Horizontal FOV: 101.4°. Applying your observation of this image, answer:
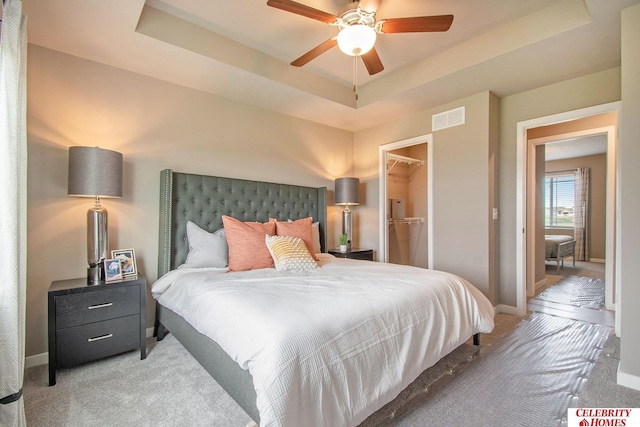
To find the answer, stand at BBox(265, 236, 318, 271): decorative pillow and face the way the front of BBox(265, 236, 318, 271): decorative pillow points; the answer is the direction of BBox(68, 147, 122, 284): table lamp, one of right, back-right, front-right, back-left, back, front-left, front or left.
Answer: back-right

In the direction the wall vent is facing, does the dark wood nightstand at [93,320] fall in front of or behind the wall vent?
in front

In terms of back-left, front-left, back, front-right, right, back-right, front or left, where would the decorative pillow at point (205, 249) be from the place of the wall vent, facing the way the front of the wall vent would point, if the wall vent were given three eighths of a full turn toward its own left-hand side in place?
back-right

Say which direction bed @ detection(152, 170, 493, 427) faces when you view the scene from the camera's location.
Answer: facing the viewer and to the right of the viewer

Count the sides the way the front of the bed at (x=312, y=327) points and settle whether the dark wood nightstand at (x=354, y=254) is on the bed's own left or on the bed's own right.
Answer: on the bed's own left

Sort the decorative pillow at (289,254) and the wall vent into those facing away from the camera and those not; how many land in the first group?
0

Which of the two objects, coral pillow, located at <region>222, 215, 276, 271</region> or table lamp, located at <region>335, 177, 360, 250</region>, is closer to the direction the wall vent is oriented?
the coral pillow

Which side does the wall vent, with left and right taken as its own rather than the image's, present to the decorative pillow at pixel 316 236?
front

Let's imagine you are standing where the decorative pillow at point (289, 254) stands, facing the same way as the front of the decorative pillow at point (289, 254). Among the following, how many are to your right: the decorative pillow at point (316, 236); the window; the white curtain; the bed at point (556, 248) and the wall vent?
1

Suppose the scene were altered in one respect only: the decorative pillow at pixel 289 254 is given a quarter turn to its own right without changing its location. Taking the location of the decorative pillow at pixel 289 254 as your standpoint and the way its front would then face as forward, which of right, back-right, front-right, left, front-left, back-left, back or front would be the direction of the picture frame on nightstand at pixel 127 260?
front-right
